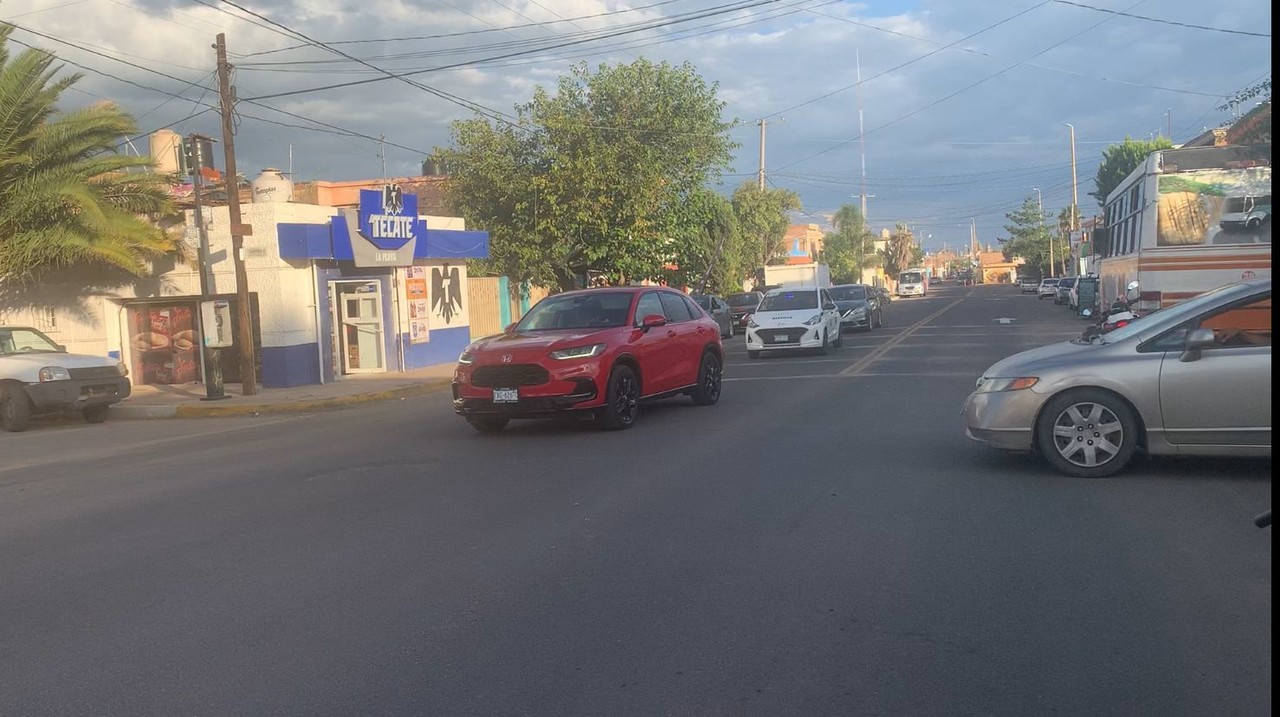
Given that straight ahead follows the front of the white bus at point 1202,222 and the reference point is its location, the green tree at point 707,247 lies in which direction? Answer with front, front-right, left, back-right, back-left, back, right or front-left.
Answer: front-left

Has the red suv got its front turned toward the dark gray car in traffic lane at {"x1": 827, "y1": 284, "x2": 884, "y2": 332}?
no

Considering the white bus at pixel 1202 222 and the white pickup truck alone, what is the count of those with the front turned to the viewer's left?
0

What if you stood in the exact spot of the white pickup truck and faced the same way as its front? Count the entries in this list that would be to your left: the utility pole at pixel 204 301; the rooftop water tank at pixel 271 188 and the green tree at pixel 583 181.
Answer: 3

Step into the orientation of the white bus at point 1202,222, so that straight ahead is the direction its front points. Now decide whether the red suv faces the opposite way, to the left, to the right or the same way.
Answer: the opposite way

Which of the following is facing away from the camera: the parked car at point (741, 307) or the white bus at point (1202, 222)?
the white bus

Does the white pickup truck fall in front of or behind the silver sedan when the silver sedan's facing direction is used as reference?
in front

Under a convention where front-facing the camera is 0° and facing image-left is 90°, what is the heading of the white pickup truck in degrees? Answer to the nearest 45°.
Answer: approximately 315°

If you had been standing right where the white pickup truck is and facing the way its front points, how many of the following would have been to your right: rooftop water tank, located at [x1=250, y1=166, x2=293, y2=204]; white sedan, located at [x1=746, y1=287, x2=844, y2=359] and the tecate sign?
0

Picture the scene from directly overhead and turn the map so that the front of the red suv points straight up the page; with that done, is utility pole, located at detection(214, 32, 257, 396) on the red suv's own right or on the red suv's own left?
on the red suv's own right

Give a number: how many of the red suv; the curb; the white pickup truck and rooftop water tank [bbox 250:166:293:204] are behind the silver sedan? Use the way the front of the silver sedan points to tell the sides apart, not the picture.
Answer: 0

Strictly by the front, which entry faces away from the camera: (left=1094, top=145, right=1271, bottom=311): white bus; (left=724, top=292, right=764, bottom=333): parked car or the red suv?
the white bus

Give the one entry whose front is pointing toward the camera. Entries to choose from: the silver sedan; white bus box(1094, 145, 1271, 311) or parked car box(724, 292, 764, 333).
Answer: the parked car

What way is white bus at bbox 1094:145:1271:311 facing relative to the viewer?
away from the camera

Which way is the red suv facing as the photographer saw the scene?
facing the viewer and to the left of the viewer

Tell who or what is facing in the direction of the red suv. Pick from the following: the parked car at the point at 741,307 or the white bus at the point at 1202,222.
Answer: the parked car

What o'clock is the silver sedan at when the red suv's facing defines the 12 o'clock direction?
The silver sedan is roughly at 9 o'clock from the red suv.

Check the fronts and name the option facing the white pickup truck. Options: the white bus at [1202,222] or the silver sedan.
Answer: the silver sedan

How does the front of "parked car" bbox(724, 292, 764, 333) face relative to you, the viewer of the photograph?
facing the viewer

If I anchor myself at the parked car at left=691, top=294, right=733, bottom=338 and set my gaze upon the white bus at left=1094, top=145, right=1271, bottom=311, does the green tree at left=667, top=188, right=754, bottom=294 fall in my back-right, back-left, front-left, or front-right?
back-left

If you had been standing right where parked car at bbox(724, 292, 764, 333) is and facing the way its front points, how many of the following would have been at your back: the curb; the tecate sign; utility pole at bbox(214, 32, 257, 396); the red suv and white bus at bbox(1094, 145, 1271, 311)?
0

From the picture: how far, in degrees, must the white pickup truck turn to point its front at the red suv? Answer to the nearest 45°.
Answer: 0° — it already faces it

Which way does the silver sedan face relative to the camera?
to the viewer's left
